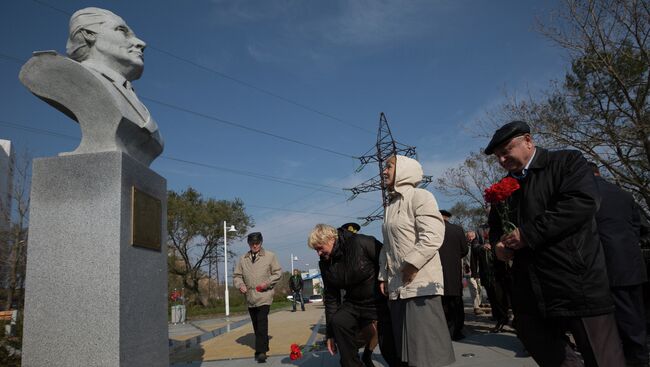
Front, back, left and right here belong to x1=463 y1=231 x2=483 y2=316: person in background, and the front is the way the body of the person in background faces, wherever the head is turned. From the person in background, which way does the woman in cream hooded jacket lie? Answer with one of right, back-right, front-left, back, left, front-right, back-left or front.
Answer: front-left

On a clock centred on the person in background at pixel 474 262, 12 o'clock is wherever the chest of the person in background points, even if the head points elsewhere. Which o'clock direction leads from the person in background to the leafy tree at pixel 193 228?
The leafy tree is roughly at 3 o'clock from the person in background.

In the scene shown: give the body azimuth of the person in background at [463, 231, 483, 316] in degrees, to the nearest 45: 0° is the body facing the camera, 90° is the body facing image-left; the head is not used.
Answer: approximately 45°

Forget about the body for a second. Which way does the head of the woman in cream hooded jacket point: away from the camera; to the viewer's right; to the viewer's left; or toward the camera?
to the viewer's left

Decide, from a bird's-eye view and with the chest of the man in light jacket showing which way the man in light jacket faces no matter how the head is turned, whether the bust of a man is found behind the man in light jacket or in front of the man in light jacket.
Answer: in front

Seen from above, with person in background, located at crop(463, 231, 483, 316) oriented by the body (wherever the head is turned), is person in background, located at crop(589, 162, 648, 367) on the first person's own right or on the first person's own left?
on the first person's own left

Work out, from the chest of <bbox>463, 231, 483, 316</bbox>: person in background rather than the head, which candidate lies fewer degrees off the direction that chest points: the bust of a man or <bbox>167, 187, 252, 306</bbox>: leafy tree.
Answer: the bust of a man

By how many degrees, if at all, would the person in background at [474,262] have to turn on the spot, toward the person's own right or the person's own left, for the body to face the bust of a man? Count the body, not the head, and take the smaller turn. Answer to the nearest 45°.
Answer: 0° — they already face it

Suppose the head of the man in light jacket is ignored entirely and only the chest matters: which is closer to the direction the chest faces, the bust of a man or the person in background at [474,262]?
the bust of a man

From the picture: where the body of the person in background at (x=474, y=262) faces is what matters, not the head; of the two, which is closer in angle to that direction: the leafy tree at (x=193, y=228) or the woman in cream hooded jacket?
the woman in cream hooded jacket

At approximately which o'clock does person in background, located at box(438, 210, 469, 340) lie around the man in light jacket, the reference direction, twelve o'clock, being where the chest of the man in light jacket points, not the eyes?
The person in background is roughly at 10 o'clock from the man in light jacket.

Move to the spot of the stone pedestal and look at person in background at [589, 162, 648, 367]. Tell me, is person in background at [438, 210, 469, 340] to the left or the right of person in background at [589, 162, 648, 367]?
left

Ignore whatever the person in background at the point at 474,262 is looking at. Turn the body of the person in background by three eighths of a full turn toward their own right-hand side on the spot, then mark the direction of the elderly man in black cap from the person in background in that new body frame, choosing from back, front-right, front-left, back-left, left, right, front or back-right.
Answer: back

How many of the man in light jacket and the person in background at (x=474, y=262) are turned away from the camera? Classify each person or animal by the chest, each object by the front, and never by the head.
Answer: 0

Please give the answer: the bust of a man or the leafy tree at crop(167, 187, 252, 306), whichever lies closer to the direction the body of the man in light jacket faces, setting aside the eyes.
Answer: the bust of a man
